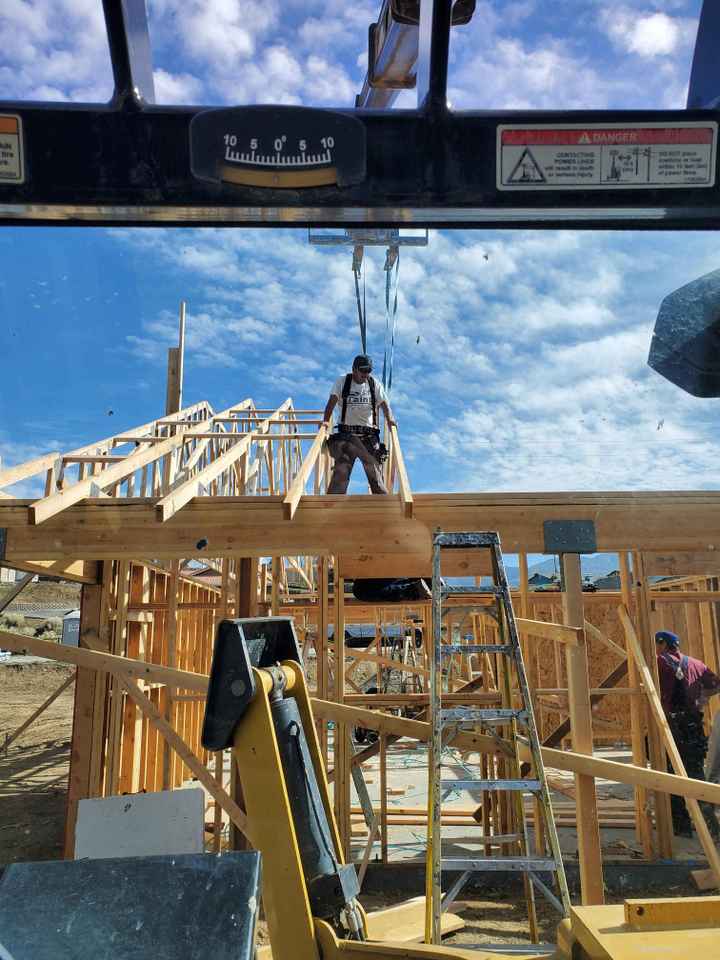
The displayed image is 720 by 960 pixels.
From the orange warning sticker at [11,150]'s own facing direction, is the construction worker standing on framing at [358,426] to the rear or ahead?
to the rear

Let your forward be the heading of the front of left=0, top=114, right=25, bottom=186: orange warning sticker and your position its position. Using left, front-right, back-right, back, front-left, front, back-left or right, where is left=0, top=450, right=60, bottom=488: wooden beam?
back

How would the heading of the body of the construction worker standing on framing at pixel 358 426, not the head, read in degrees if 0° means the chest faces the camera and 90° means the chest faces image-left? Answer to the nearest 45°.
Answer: approximately 0°

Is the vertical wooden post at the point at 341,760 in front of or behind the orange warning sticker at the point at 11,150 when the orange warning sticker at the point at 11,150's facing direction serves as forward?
behind

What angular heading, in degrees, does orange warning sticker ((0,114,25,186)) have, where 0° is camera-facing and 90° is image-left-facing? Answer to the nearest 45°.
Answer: approximately 0°

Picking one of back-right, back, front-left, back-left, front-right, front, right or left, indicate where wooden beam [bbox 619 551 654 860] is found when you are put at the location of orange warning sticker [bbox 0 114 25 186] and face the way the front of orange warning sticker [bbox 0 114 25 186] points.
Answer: back-left

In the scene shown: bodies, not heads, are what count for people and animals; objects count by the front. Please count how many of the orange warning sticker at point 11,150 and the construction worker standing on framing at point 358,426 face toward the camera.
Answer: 2

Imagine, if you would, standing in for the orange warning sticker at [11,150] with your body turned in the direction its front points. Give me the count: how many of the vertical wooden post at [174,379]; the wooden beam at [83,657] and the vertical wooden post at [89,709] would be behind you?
3

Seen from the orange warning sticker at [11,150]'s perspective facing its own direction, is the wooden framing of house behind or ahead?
behind

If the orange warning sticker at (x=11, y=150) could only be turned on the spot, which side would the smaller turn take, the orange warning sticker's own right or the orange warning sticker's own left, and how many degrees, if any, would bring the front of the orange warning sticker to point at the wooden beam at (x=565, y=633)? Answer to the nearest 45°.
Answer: approximately 135° to the orange warning sticker's own left

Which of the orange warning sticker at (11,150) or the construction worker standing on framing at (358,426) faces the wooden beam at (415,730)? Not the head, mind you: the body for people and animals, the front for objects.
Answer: the construction worker standing on framing
